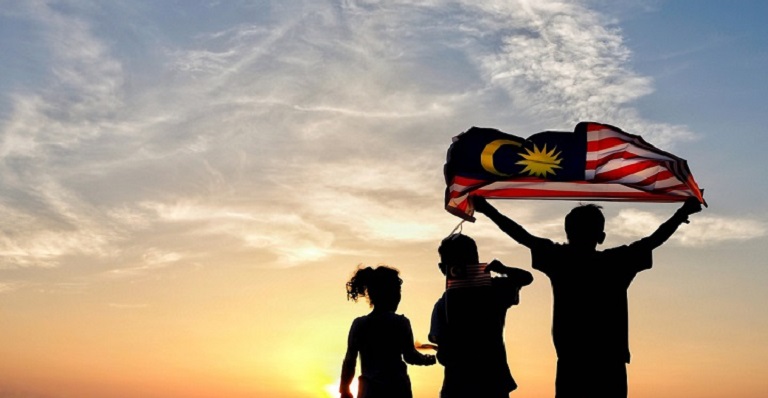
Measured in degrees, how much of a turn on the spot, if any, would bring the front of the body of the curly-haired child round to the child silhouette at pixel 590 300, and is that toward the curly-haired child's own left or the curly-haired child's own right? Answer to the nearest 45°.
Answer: approximately 90° to the curly-haired child's own right

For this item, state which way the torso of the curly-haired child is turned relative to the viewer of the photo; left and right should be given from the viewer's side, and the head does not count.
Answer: facing away from the viewer and to the right of the viewer

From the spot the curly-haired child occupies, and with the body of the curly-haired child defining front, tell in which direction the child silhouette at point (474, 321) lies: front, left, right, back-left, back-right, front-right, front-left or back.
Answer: right
